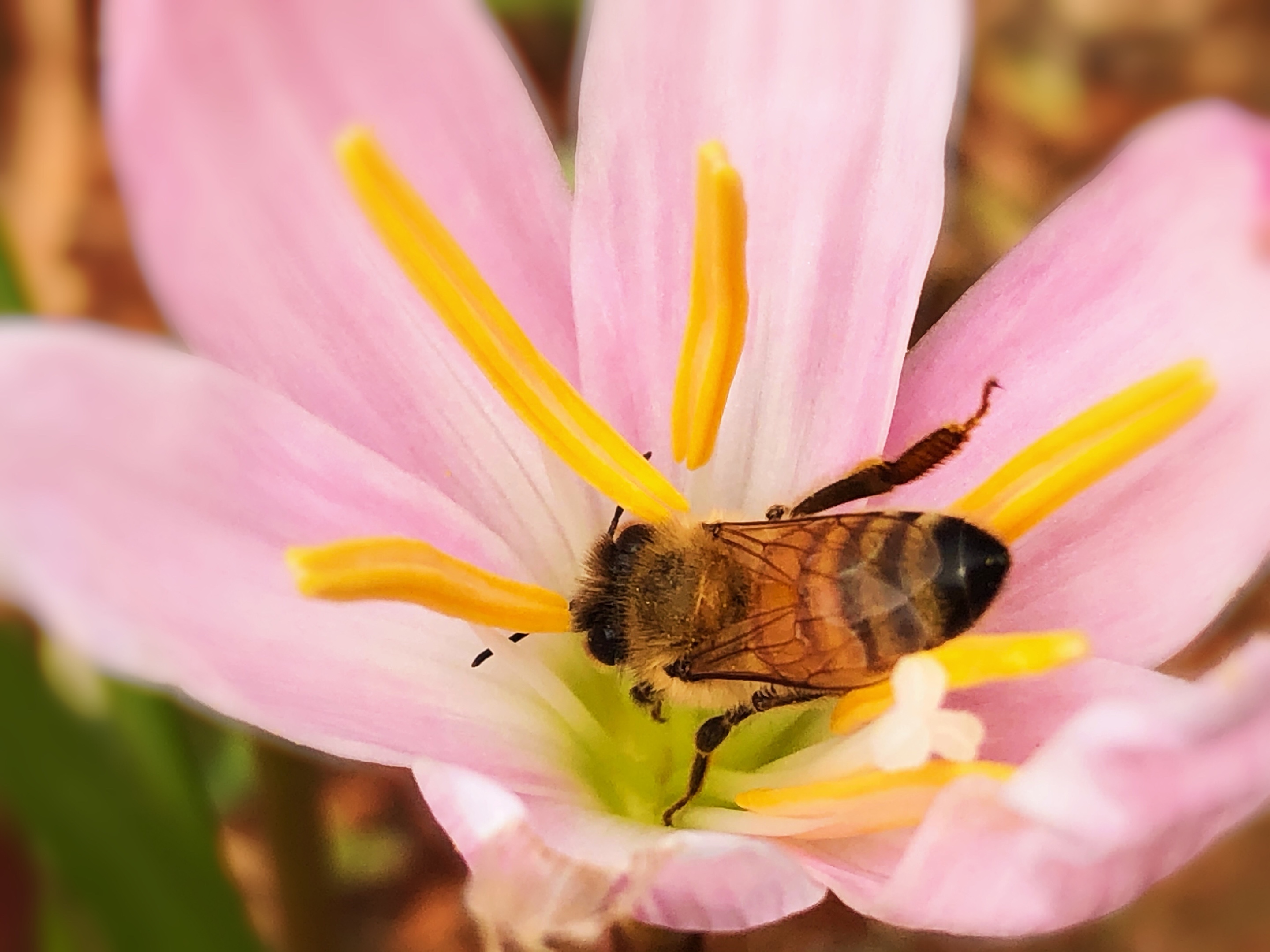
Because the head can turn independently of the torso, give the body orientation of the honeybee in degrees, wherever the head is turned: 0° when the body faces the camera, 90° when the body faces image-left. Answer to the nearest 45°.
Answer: approximately 90°
